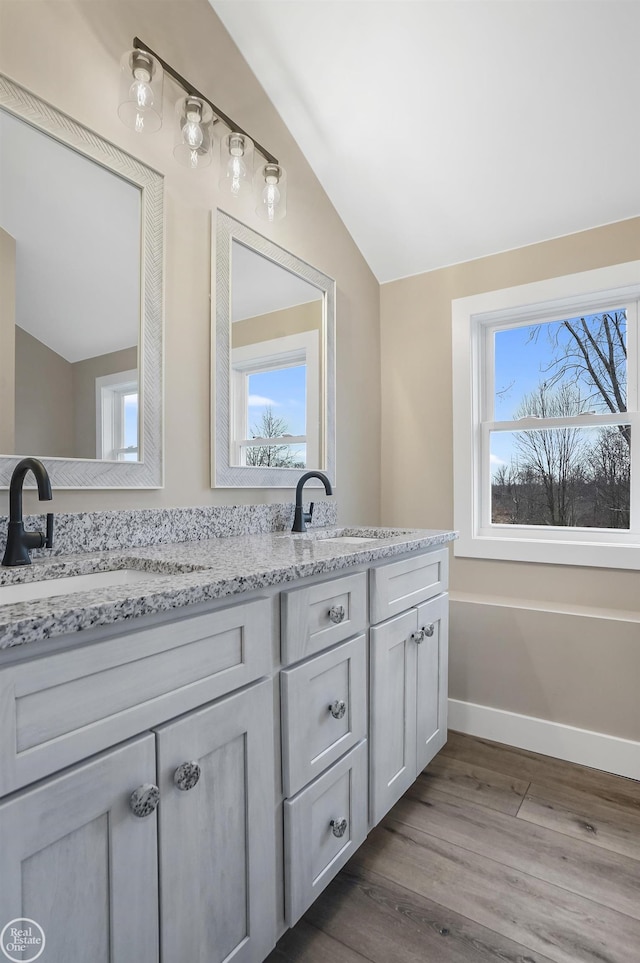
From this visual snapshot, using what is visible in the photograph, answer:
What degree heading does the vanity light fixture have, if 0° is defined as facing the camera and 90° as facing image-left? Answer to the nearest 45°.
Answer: approximately 315°

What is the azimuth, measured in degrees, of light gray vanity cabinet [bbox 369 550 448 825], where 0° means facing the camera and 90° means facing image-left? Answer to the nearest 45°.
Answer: approximately 315°

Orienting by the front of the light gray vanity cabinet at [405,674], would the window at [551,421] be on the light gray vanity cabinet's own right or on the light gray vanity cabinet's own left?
on the light gray vanity cabinet's own left

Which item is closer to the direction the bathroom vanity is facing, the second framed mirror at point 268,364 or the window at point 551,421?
the window

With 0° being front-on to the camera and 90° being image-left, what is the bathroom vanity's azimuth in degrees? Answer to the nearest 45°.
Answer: approximately 315°

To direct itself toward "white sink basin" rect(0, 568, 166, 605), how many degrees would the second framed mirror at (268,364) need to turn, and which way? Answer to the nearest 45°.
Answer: approximately 90° to its right

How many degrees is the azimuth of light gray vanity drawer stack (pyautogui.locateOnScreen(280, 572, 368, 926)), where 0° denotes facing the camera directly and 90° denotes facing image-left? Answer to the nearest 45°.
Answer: approximately 315°
